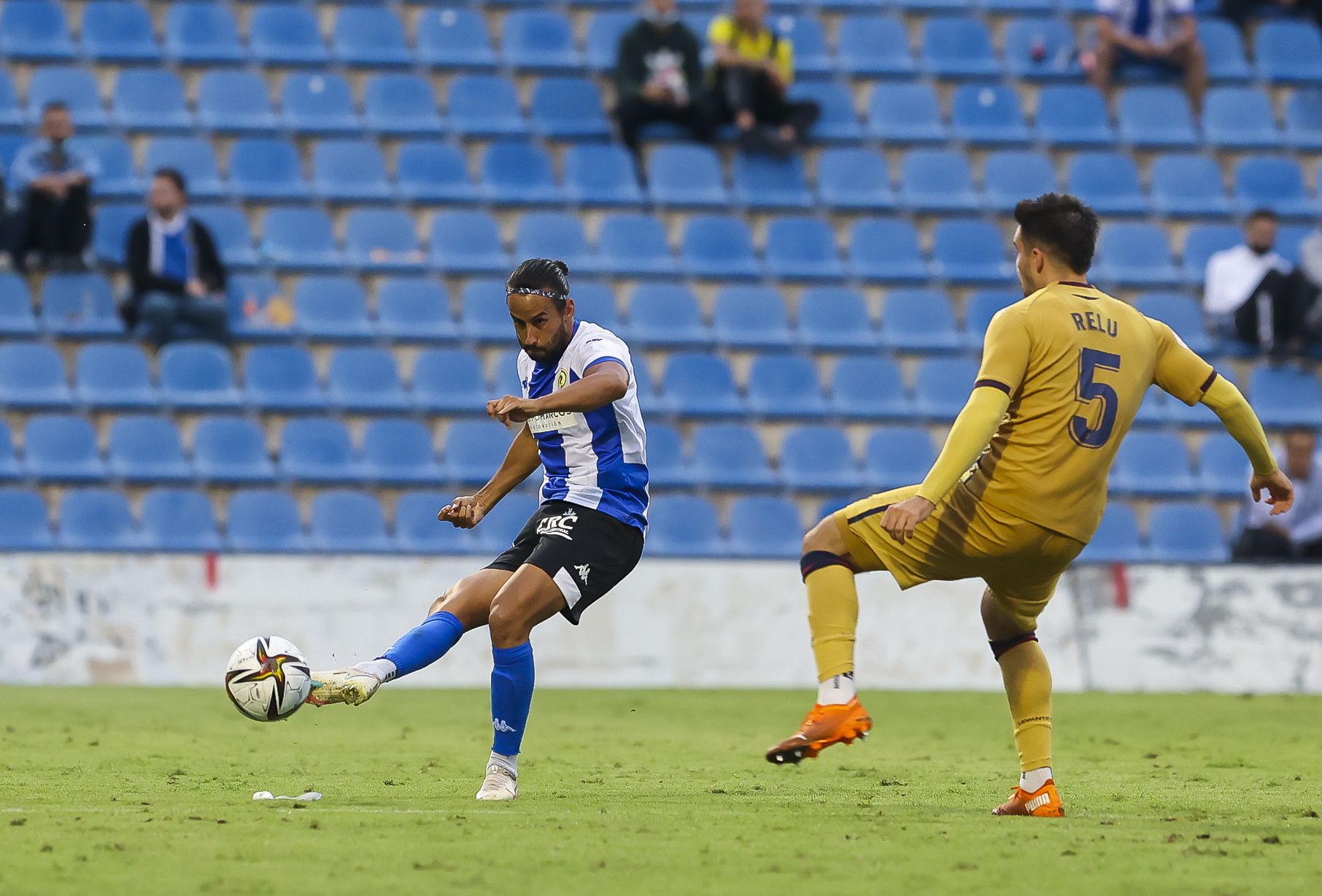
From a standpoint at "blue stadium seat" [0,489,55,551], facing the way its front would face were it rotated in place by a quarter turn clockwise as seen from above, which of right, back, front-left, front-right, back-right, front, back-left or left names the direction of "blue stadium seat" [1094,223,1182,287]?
back

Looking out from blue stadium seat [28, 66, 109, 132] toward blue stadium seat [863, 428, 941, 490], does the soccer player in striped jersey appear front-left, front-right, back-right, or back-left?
front-right

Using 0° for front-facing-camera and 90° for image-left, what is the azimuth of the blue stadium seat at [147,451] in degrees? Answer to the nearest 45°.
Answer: approximately 0°

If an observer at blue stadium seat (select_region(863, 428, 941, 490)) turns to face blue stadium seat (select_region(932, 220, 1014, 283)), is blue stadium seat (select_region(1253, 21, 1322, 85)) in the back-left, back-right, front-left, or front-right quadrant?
front-right

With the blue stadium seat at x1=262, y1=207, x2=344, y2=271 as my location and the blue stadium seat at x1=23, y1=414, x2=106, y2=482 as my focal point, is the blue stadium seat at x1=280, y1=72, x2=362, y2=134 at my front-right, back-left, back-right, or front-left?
back-right

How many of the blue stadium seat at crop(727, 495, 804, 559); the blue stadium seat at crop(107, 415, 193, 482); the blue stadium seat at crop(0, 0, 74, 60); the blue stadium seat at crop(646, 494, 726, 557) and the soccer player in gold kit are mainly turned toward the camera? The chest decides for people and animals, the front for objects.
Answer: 4

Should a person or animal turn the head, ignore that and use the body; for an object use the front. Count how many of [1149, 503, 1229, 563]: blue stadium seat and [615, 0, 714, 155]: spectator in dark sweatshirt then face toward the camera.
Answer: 2

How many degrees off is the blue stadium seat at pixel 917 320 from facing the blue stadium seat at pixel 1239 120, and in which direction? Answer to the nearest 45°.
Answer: approximately 135° to its left

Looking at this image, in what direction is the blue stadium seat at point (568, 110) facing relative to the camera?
toward the camera

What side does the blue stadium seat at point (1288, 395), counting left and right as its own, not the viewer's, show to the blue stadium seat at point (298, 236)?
right

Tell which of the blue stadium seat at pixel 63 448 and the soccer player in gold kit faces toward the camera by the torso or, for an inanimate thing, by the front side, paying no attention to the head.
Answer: the blue stadium seat

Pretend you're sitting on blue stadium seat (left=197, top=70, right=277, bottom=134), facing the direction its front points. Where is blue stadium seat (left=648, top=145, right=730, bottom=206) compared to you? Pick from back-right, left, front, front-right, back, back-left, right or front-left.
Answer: left

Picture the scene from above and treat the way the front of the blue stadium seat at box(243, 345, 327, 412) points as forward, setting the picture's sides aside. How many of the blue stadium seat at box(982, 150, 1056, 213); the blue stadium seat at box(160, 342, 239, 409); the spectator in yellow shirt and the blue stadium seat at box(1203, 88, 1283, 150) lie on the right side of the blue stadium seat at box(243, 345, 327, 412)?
1

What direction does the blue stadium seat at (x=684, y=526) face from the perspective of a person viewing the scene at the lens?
facing the viewer

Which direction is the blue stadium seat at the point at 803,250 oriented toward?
toward the camera

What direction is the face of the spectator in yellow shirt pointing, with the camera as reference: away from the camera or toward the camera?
toward the camera

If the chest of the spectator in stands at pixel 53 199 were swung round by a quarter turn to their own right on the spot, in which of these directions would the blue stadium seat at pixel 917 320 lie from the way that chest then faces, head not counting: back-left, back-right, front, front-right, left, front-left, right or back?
back

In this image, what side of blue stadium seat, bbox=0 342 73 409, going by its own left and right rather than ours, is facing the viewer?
front
